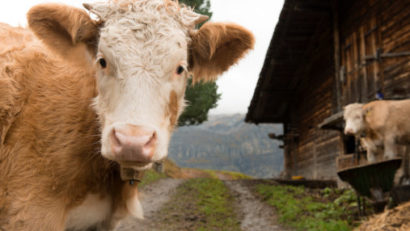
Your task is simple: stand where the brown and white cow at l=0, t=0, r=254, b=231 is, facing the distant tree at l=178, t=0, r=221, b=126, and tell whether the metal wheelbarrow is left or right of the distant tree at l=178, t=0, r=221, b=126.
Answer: right

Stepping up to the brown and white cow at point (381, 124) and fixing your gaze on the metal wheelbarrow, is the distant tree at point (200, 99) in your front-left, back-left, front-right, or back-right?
back-right

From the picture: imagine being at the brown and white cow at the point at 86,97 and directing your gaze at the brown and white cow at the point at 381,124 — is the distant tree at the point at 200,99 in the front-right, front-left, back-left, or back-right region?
front-left

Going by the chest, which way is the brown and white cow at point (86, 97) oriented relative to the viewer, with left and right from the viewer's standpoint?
facing the viewer and to the right of the viewer

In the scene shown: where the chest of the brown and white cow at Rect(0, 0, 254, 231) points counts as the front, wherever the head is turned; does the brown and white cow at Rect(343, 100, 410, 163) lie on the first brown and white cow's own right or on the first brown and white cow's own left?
on the first brown and white cow's own left

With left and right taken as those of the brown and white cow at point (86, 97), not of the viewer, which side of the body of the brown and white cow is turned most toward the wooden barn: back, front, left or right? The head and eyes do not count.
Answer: left

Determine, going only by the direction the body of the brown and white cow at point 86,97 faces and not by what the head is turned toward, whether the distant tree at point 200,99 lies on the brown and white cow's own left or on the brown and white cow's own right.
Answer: on the brown and white cow's own left

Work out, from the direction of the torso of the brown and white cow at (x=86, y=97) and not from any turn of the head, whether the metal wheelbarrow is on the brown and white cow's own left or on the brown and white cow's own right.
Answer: on the brown and white cow's own left
